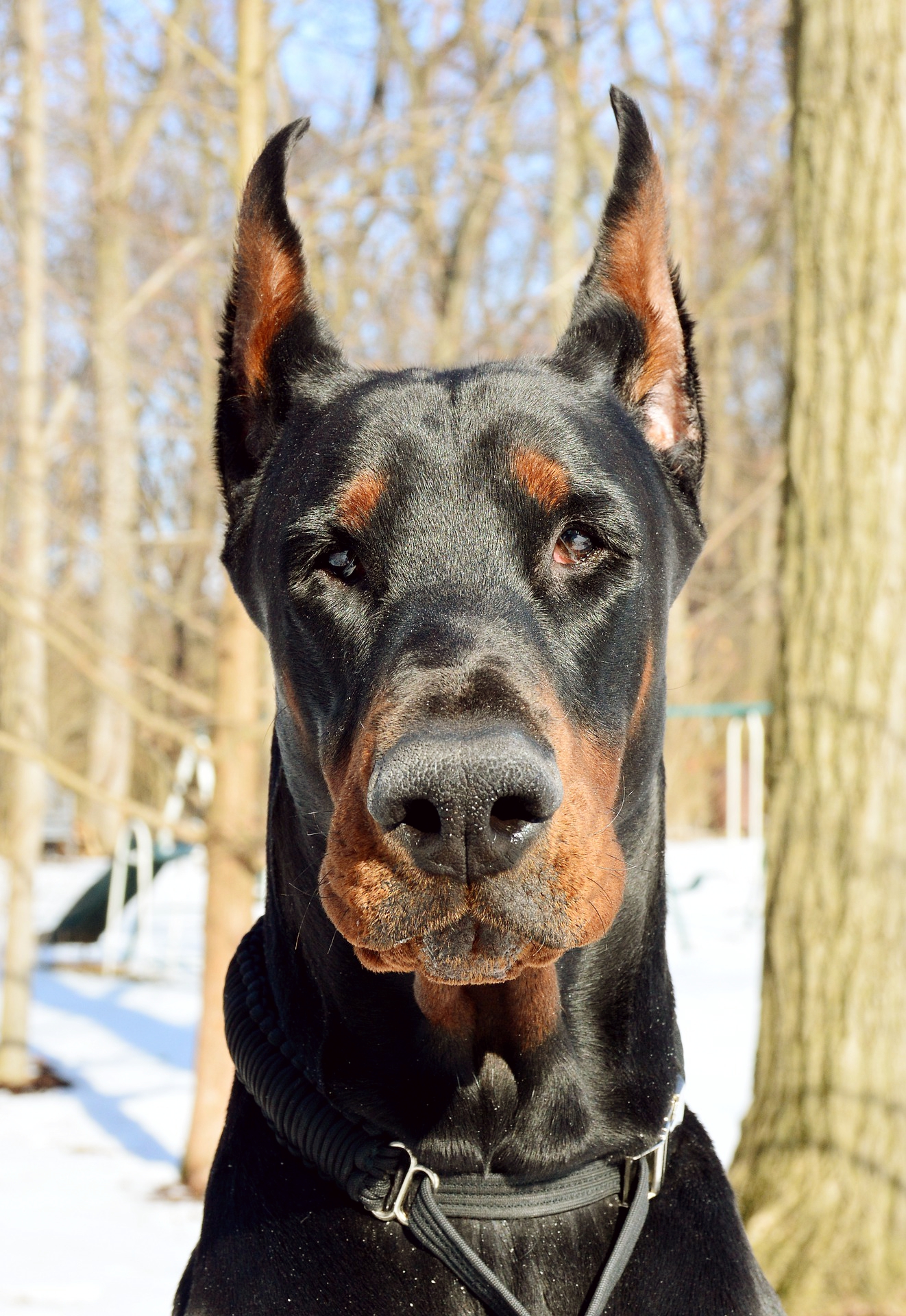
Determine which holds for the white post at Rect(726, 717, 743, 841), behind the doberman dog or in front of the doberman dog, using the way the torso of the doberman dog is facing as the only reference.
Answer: behind

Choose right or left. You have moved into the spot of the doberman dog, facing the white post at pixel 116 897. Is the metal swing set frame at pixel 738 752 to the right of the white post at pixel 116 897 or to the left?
right

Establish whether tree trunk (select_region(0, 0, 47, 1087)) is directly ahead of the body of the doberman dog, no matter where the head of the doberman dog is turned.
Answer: no

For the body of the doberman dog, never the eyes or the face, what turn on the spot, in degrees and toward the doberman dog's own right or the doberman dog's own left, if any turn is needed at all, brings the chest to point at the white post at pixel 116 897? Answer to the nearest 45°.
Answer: approximately 180°

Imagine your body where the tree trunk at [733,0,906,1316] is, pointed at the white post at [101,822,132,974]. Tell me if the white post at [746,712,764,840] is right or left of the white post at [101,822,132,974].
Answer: right

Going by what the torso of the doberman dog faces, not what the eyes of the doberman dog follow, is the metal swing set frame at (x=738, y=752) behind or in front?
behind

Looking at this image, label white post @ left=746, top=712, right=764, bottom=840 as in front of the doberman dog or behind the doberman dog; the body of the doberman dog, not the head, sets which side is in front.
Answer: behind

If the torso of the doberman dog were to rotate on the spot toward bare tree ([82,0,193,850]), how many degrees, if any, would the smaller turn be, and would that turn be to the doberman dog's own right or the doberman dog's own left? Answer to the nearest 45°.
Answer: approximately 180°

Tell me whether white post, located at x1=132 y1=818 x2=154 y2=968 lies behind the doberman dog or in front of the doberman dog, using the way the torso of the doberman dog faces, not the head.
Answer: behind

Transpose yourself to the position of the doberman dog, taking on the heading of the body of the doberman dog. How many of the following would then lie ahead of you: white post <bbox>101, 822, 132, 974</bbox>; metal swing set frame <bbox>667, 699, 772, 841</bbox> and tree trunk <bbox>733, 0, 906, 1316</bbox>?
0

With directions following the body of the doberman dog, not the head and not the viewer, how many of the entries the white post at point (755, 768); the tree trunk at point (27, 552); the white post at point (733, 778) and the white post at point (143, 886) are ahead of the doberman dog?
0

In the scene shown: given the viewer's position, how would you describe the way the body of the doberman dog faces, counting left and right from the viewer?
facing the viewer
